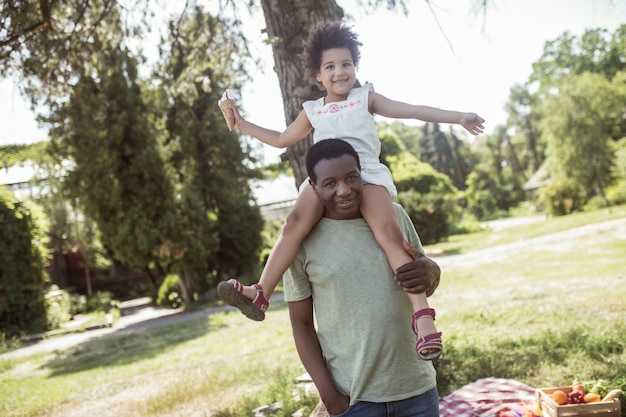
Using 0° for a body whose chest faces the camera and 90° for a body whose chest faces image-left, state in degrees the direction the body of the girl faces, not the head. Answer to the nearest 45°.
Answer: approximately 0°

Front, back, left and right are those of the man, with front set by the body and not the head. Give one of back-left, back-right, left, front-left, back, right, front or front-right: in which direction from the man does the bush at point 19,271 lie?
back-right

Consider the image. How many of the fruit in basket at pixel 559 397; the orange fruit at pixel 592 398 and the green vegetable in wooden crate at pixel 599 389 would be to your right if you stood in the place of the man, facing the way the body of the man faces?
0

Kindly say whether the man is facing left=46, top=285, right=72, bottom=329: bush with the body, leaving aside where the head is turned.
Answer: no

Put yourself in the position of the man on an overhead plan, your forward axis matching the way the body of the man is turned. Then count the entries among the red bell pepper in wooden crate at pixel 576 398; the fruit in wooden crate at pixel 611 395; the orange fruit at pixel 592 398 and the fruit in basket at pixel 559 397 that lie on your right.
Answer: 0

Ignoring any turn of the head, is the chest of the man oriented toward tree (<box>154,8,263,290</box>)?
no

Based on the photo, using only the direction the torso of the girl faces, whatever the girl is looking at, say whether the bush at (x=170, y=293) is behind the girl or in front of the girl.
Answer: behind

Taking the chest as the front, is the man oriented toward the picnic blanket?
no

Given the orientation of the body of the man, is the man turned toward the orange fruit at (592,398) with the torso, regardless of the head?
no

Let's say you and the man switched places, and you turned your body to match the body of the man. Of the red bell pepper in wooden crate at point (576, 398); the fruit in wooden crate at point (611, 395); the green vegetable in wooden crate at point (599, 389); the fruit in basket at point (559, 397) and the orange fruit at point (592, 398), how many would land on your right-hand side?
0

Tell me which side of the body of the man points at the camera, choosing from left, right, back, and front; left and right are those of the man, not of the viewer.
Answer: front

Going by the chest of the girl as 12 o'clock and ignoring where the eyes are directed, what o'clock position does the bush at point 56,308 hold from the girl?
The bush is roughly at 5 o'clock from the girl.

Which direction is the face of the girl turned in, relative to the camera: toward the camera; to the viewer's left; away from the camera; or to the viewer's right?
toward the camera
